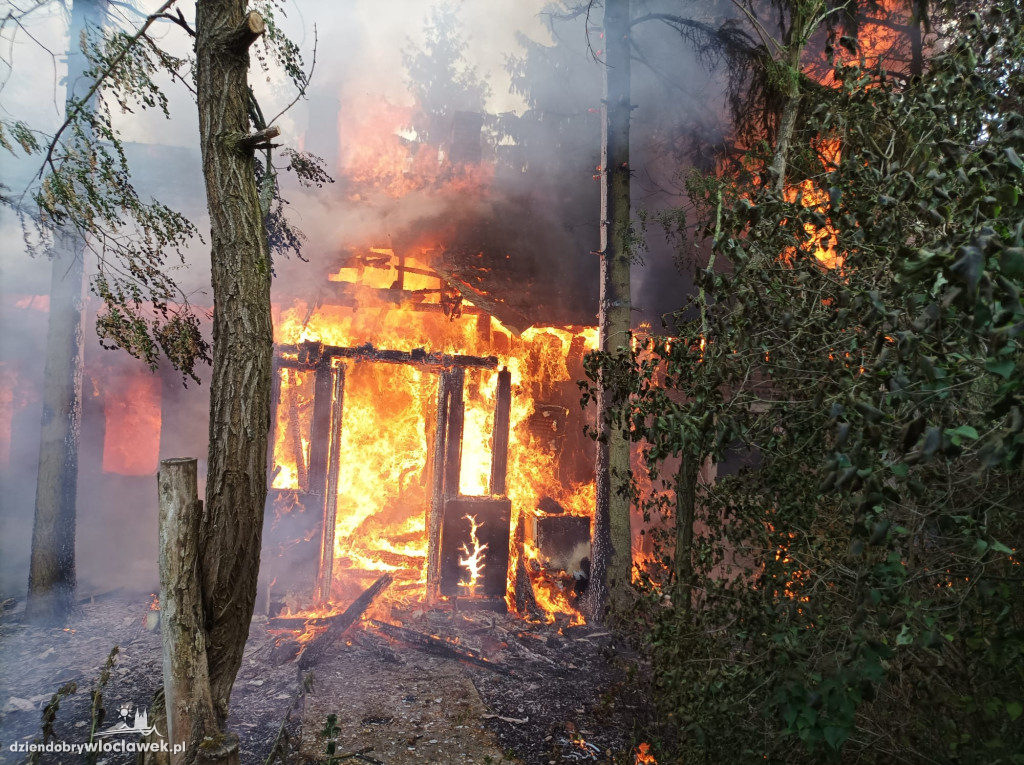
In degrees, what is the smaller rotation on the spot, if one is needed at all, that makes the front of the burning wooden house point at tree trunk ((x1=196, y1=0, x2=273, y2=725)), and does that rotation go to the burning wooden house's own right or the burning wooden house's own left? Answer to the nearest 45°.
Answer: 0° — it already faces it

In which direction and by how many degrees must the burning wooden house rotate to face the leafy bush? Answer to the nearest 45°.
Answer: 0° — it already faces it

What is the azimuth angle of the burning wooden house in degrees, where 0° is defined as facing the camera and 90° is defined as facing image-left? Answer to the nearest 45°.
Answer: approximately 0°

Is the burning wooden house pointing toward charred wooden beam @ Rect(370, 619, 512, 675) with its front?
yes
